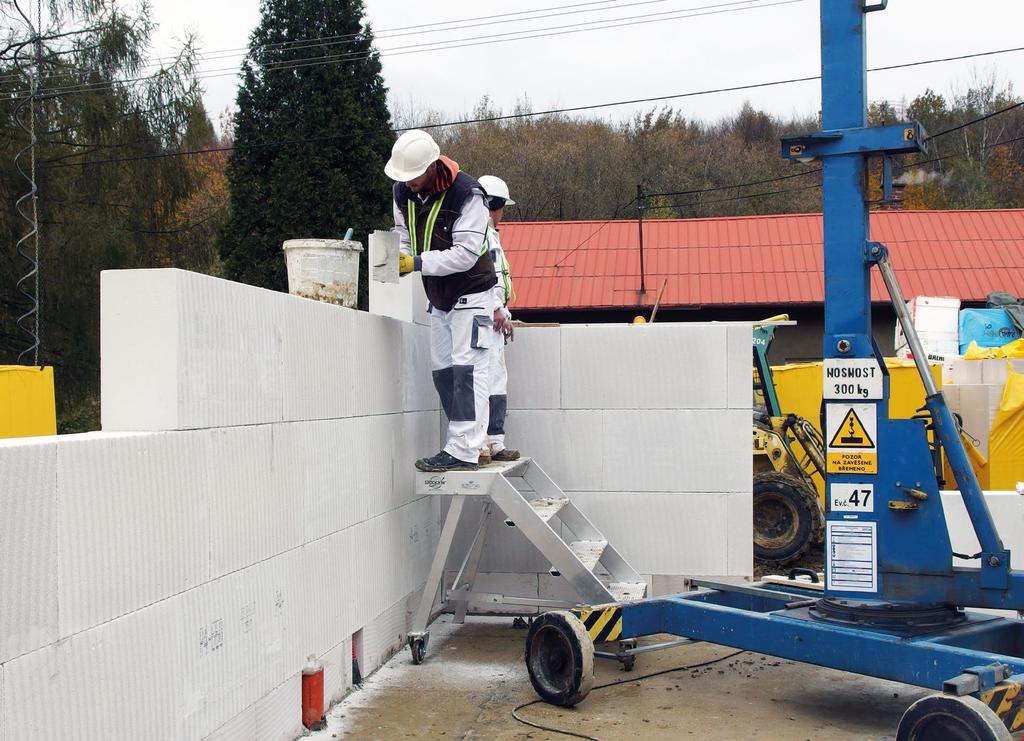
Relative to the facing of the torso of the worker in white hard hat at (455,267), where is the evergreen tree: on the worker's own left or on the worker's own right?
on the worker's own right

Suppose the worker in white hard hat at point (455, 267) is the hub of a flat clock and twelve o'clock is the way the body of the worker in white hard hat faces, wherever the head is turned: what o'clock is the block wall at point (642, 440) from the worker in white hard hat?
The block wall is roughly at 6 o'clock from the worker in white hard hat.

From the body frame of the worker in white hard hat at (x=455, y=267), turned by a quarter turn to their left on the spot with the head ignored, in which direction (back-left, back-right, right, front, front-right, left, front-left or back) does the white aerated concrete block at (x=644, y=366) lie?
left

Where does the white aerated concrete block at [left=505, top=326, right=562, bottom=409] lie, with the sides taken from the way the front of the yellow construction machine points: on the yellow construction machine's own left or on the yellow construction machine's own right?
on the yellow construction machine's own right

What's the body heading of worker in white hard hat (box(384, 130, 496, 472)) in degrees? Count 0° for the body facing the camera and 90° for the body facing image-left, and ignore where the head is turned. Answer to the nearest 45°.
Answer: approximately 45°
